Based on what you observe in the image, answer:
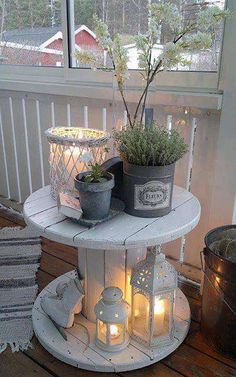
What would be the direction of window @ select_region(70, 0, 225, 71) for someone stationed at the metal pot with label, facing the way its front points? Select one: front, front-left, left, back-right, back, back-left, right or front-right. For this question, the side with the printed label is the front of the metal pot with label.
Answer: back

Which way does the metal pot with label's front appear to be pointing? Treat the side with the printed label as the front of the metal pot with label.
toward the camera

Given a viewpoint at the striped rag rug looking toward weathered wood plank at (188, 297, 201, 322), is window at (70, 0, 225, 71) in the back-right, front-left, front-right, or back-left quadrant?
front-left
